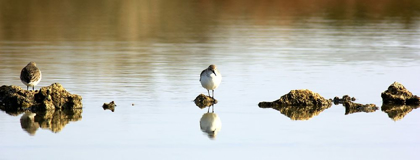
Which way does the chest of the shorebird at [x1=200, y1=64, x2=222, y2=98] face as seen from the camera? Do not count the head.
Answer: toward the camera

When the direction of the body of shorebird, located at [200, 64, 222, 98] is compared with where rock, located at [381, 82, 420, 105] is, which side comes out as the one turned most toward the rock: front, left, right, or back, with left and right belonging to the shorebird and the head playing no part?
left

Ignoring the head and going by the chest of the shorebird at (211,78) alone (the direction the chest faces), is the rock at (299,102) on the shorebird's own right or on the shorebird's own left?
on the shorebird's own left

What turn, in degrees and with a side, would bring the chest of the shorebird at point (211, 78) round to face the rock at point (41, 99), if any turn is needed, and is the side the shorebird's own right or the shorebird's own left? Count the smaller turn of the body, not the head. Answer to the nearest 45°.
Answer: approximately 90° to the shorebird's own right

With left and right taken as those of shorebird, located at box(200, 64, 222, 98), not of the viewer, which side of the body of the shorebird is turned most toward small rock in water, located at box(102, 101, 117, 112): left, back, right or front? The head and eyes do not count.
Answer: right

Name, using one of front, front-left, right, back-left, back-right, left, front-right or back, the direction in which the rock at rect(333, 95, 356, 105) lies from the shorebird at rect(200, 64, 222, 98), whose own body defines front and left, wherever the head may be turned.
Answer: left

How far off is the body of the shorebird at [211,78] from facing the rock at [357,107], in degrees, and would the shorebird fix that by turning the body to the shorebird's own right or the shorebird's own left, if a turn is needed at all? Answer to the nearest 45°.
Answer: approximately 90° to the shorebird's own left
